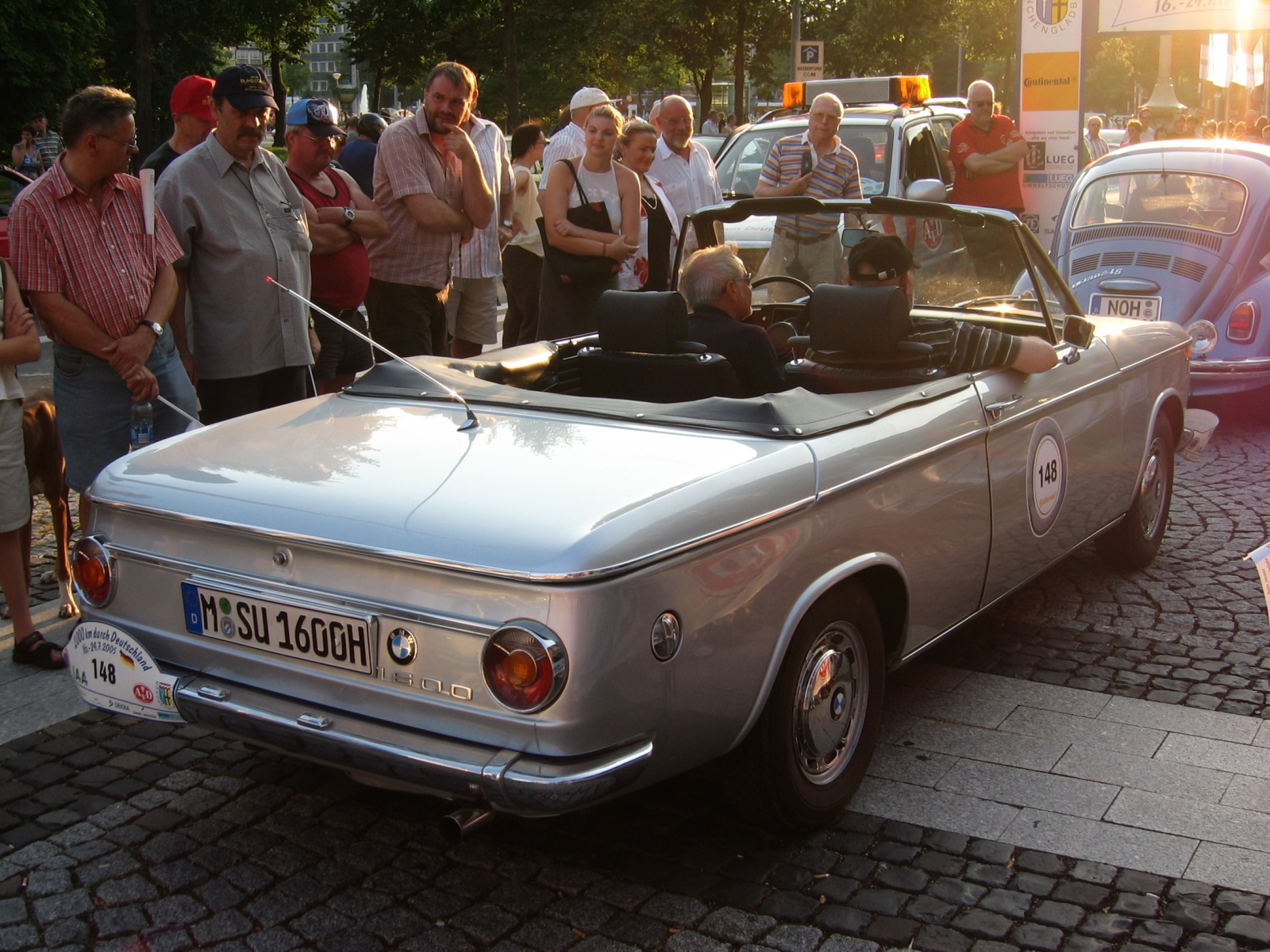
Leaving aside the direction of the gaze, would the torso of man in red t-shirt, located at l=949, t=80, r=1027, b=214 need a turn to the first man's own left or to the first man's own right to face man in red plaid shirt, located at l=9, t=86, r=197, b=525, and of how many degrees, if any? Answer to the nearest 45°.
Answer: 0° — they already face them

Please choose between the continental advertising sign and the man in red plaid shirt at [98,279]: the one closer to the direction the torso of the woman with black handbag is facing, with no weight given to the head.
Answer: the man in red plaid shirt

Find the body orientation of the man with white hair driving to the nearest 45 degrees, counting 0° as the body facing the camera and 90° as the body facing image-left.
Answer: approximately 225°

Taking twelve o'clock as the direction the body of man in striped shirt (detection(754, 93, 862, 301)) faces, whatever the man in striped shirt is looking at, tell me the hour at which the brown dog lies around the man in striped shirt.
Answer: The brown dog is roughly at 1 o'clock from the man in striped shirt.

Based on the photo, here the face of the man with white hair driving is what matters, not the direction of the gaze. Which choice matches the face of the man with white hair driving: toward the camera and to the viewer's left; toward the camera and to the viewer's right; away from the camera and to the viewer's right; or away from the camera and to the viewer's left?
away from the camera and to the viewer's right

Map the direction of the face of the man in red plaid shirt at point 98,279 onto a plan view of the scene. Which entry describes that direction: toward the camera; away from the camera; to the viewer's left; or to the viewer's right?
to the viewer's right

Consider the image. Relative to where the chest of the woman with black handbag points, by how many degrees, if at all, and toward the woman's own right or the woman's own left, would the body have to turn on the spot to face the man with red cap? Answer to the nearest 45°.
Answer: approximately 45° to the woman's own right

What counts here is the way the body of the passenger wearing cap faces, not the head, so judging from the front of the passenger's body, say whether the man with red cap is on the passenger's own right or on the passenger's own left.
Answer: on the passenger's own left

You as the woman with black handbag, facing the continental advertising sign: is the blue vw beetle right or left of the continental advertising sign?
right
